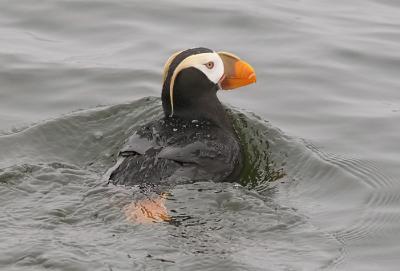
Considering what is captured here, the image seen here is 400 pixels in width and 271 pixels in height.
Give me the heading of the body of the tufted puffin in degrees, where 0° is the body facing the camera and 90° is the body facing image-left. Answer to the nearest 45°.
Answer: approximately 225°
